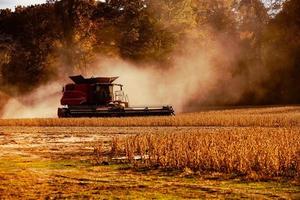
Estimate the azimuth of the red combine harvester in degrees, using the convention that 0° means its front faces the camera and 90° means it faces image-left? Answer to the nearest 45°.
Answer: approximately 315°
